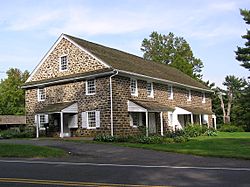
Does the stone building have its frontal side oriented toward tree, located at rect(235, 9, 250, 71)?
no

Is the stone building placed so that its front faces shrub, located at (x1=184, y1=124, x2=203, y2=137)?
no

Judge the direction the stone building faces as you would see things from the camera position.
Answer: facing the viewer and to the right of the viewer
